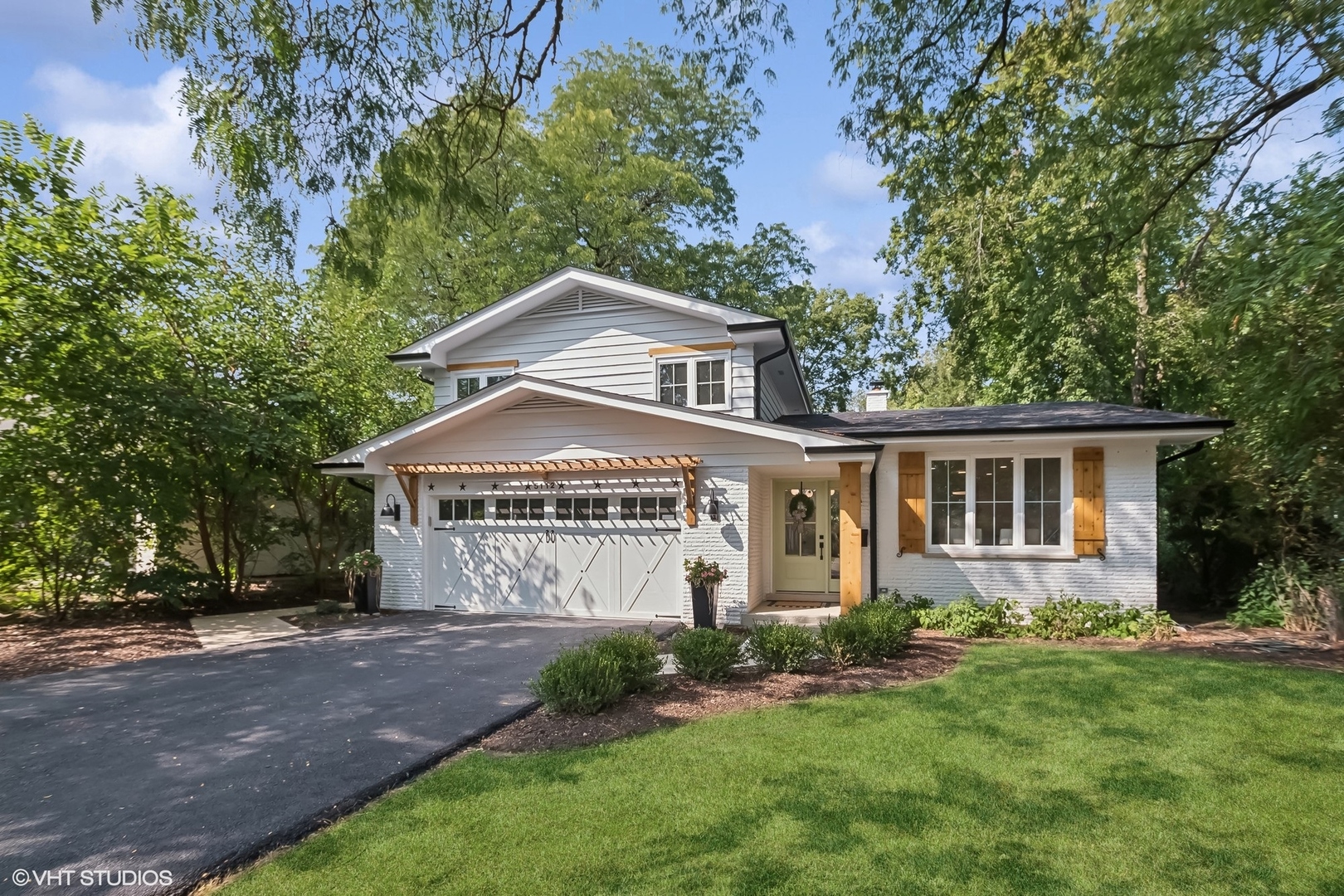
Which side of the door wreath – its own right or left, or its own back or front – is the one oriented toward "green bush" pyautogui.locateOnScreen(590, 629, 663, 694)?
front

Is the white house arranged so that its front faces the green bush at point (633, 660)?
yes

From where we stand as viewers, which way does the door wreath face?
facing the viewer

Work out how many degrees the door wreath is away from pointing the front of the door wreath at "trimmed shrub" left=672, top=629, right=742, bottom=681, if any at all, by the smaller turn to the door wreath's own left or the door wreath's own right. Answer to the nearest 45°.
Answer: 0° — it already faces it

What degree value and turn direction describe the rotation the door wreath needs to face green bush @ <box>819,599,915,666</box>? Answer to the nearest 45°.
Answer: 0° — it already faces it

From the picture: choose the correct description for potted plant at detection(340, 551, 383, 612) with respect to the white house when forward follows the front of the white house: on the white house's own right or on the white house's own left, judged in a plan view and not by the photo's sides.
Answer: on the white house's own right

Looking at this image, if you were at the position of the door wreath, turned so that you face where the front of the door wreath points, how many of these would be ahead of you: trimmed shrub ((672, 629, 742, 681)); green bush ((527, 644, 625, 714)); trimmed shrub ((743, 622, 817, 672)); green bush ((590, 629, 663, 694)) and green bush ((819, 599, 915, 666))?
5

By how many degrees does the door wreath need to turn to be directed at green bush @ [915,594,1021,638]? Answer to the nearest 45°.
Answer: approximately 45° to its left

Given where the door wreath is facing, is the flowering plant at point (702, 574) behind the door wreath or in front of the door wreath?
in front

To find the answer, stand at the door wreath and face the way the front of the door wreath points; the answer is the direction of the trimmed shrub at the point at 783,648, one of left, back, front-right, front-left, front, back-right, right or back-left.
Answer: front

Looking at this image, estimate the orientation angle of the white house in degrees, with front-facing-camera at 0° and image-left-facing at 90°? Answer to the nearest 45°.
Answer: approximately 0°
